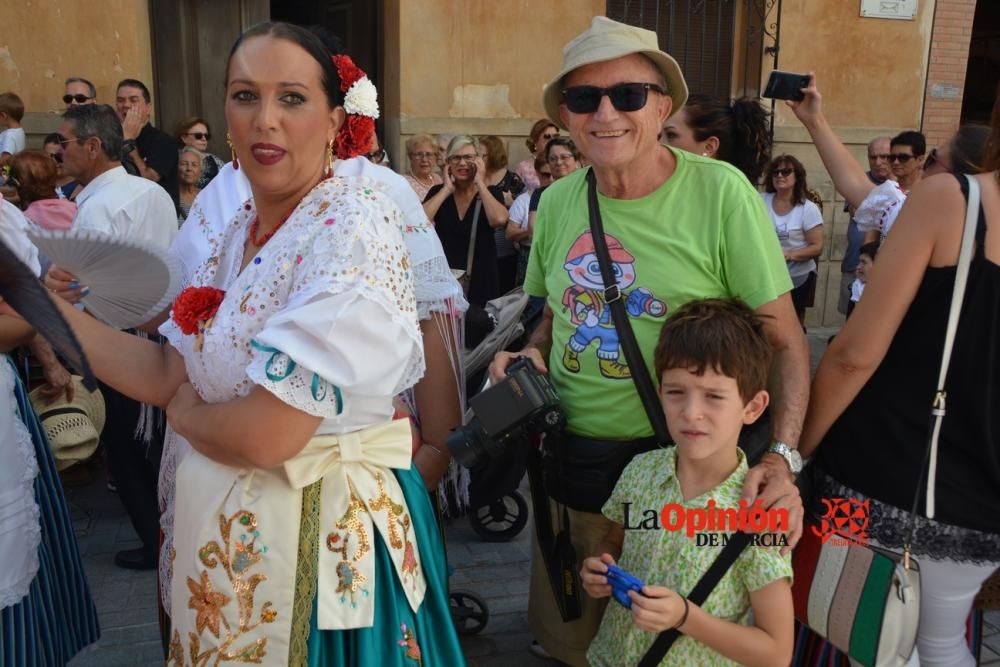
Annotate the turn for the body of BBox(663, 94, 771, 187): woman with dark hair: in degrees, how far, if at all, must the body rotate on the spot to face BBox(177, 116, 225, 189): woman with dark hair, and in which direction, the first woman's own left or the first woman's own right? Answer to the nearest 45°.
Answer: approximately 45° to the first woman's own right

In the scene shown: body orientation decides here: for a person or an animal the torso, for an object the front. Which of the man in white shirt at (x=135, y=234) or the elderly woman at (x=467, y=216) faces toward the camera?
the elderly woman

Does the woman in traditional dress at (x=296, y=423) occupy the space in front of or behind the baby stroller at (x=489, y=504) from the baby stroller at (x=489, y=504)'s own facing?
in front

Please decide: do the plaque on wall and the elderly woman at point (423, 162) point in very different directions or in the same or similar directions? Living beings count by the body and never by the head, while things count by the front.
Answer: same or similar directions

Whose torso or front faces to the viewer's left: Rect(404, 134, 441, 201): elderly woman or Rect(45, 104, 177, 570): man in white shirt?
the man in white shirt

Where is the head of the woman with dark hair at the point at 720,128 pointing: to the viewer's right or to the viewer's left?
to the viewer's left

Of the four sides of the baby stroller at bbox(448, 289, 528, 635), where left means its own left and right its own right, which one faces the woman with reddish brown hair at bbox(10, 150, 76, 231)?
right

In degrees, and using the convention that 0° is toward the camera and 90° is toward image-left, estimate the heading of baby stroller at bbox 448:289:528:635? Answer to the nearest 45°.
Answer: approximately 45°

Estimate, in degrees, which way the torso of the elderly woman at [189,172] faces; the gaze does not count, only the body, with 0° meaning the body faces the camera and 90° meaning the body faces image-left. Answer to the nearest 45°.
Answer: approximately 45°

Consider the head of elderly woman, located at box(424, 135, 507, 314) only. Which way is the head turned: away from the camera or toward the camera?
toward the camera

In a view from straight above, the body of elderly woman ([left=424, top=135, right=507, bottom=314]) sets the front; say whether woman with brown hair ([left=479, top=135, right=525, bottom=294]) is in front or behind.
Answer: behind

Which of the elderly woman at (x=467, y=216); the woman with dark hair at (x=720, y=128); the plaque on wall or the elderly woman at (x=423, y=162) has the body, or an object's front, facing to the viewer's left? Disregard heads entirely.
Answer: the woman with dark hair

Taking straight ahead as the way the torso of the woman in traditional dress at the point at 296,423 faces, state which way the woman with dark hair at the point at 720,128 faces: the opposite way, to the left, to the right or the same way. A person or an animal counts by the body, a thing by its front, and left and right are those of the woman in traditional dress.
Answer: to the right

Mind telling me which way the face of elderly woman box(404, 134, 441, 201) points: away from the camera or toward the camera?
toward the camera

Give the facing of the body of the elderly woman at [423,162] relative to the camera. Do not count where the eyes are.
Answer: toward the camera

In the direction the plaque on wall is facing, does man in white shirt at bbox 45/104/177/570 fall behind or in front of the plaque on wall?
in front

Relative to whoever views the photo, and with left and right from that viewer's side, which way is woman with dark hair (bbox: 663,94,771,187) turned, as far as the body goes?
facing to the left of the viewer

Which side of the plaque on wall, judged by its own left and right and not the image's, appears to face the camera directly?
front

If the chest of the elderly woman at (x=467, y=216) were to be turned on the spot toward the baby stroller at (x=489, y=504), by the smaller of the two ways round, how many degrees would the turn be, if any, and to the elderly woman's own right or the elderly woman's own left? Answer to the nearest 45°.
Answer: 0° — they already face it

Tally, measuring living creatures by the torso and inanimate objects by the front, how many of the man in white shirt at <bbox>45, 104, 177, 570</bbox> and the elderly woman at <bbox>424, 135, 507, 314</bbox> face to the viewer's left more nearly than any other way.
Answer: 1

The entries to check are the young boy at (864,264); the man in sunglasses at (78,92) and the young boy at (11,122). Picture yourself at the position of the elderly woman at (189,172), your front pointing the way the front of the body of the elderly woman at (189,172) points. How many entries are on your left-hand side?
1
